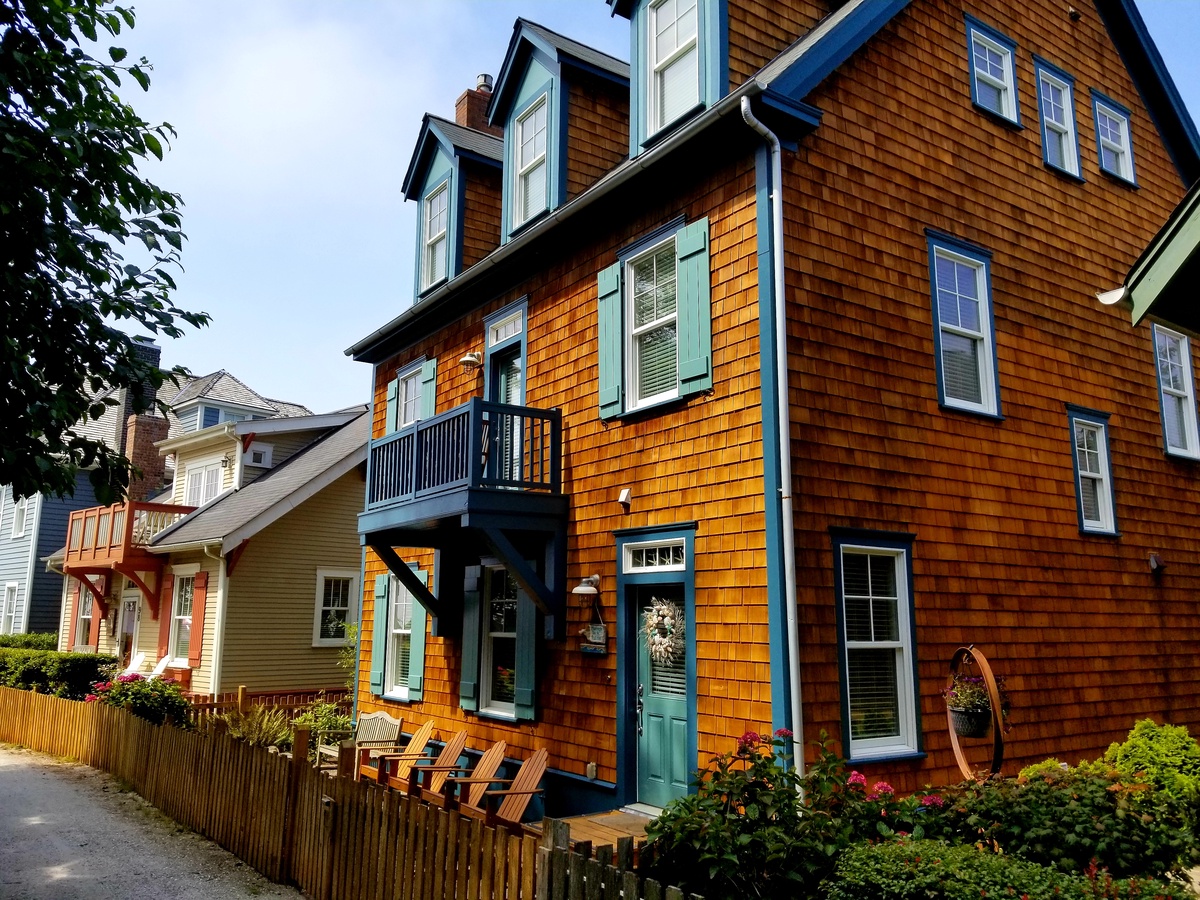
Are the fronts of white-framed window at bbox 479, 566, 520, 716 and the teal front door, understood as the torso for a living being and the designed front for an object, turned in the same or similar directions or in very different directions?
same or similar directions

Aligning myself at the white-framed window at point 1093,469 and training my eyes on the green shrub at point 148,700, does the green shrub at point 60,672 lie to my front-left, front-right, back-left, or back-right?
front-right

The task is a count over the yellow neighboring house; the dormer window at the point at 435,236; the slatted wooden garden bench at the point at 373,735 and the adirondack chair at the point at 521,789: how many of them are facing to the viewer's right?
0

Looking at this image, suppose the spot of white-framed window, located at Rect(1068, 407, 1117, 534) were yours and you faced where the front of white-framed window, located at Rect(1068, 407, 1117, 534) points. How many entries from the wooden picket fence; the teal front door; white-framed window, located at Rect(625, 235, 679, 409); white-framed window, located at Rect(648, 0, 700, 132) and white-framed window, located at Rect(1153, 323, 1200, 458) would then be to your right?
4

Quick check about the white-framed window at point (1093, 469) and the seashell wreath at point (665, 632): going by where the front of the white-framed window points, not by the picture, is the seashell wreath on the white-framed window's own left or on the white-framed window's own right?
on the white-framed window's own right

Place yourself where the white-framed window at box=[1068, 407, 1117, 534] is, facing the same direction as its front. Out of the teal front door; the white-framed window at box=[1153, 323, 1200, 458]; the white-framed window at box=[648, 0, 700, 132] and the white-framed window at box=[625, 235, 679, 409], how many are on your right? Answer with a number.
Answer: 3

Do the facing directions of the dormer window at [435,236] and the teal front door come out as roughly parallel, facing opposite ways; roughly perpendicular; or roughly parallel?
roughly parallel

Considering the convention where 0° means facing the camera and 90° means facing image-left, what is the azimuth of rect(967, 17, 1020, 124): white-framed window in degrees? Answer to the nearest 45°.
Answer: approximately 315°

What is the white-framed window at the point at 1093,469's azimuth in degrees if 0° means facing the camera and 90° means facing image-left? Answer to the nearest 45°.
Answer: approximately 315°

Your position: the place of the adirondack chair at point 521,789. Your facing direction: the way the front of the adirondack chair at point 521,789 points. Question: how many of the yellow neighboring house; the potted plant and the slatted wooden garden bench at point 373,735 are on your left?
1

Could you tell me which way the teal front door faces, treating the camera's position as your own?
facing the viewer and to the left of the viewer

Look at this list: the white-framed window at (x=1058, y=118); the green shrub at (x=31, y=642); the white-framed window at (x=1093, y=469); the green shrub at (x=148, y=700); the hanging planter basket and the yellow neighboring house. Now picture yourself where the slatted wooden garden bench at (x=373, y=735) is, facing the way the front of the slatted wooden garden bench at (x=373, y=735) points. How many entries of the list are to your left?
3

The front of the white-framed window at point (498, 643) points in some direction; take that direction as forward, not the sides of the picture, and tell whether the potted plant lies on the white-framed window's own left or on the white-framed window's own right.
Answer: on the white-framed window's own left

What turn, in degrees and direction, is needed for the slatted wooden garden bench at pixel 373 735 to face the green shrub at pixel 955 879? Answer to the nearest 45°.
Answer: approximately 45° to its left

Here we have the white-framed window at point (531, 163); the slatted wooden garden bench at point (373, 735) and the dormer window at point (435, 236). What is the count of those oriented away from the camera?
0

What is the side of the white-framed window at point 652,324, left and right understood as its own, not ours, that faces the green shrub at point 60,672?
right
